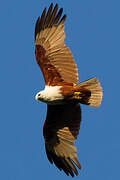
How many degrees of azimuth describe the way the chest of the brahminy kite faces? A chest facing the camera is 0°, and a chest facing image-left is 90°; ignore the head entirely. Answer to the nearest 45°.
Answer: approximately 90°
